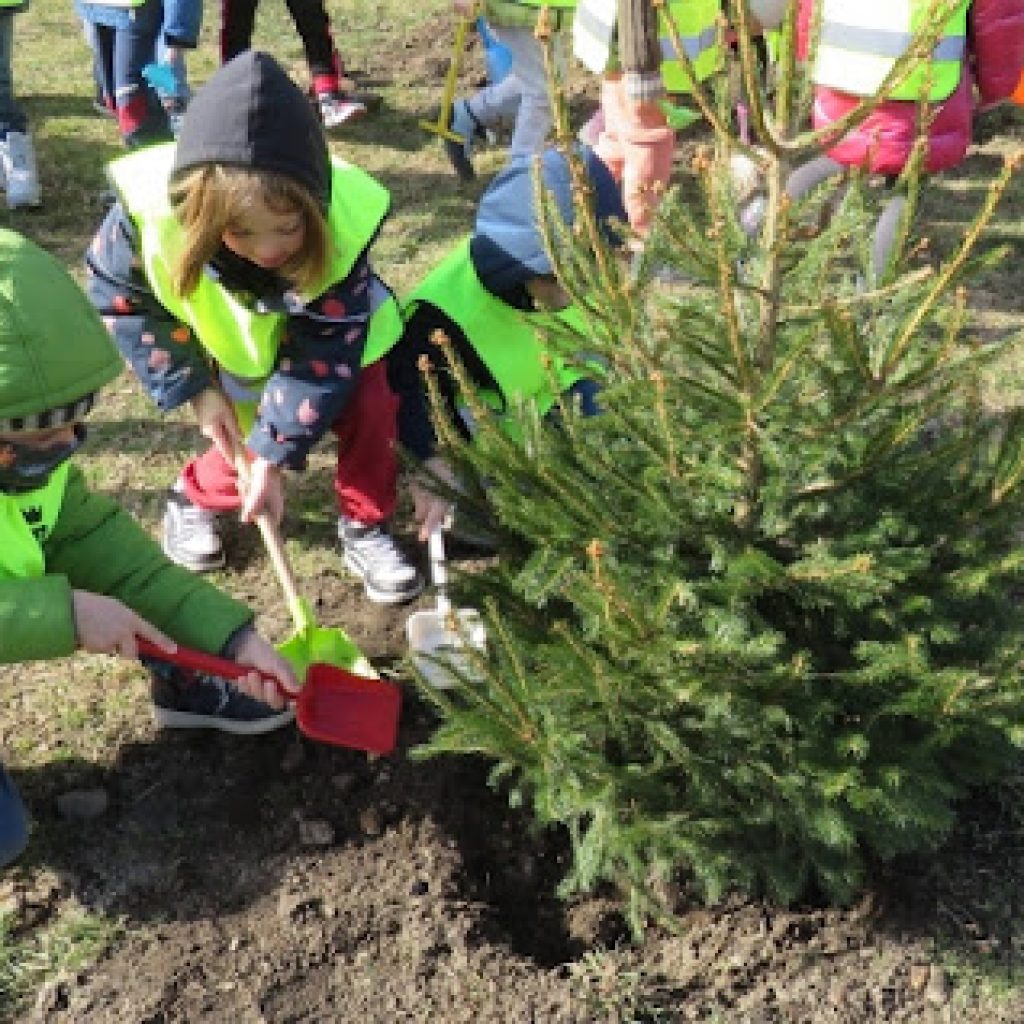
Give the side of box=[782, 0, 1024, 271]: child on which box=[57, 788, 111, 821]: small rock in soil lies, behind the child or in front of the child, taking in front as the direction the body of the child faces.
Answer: in front

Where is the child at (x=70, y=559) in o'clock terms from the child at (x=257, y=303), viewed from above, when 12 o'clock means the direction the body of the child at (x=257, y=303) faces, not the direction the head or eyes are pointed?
the child at (x=70, y=559) is roughly at 1 o'clock from the child at (x=257, y=303).

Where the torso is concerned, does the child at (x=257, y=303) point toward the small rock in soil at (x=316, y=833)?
yes

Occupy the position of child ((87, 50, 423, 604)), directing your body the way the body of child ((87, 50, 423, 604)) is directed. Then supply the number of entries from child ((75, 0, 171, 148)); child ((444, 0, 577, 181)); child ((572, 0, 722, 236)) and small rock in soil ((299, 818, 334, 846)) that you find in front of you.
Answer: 1

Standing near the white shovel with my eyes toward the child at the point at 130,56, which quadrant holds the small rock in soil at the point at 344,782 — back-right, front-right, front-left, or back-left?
back-left

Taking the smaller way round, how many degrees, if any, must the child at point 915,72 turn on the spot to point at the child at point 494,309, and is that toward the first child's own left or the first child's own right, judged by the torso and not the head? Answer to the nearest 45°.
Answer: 0° — they already face them

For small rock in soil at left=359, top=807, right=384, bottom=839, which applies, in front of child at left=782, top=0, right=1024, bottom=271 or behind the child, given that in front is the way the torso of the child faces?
in front

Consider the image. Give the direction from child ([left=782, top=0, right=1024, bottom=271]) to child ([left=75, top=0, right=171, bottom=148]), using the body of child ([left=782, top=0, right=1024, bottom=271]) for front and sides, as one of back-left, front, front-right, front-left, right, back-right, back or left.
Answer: front-right

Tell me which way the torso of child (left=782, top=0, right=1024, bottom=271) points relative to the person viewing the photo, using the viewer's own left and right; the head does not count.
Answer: facing the viewer and to the left of the viewer
